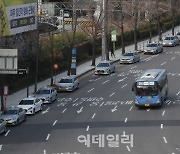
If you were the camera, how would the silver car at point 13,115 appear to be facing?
facing the viewer and to the left of the viewer

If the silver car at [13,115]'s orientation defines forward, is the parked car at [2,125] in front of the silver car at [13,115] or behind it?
in front
